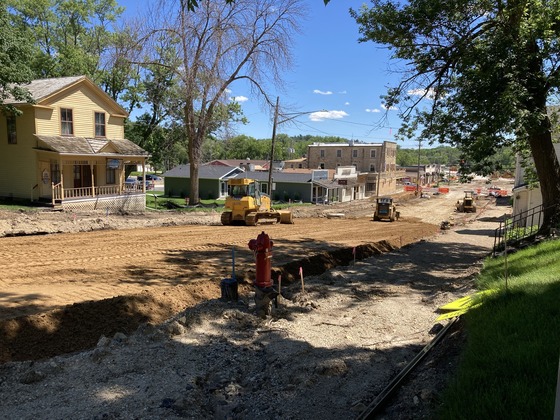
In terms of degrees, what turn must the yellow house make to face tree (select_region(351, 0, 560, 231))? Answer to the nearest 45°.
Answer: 0° — it already faces it

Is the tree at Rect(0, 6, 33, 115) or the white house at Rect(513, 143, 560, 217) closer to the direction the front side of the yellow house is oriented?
the white house

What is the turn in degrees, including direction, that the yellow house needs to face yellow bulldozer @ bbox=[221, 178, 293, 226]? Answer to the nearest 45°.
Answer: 0° — it already faces it

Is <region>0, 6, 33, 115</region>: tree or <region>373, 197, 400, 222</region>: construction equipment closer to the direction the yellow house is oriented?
the construction equipment

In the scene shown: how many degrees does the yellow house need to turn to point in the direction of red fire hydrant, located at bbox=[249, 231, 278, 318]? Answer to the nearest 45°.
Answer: approximately 45° to its right

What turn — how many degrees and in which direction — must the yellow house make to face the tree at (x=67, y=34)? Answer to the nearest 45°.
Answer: approximately 135° to its left

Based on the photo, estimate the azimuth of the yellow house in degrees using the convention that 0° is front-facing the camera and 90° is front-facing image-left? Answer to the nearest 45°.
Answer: approximately 315°

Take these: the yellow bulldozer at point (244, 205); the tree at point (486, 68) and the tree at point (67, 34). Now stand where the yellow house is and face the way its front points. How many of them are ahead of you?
2

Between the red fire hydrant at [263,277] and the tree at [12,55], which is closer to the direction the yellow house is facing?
the red fire hydrant

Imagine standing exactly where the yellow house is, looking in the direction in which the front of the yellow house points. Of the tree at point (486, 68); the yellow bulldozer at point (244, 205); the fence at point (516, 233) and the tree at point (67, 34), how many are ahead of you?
3

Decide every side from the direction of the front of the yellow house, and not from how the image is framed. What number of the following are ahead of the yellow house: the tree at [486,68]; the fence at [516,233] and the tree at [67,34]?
2
